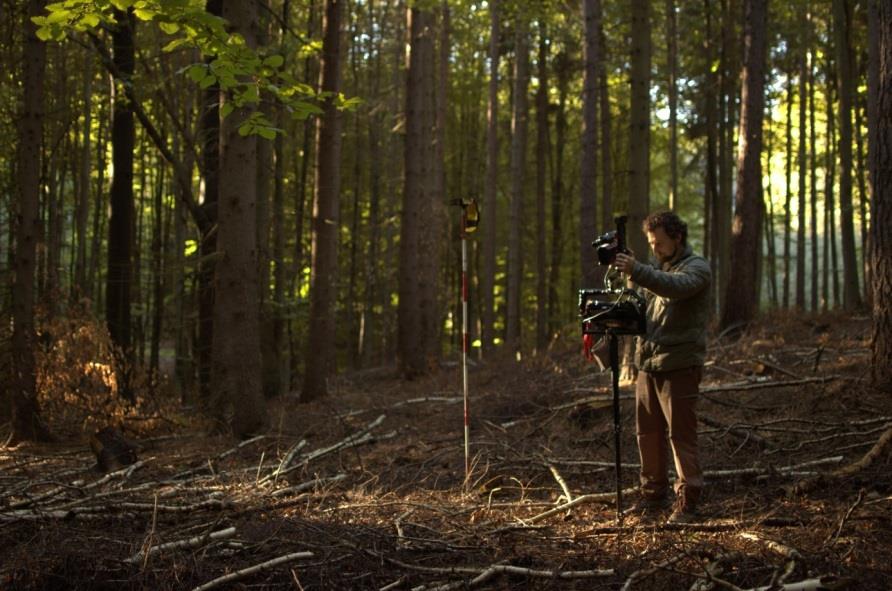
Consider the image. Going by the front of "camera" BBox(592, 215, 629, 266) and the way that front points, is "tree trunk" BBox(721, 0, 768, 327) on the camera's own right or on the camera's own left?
on the camera's own right

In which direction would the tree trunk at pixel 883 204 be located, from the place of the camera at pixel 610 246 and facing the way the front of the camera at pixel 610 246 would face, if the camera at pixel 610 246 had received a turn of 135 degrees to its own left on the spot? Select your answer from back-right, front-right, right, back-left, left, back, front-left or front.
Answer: left

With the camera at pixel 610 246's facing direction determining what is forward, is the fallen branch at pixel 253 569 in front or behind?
in front

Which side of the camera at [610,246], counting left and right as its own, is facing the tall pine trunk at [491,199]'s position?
right

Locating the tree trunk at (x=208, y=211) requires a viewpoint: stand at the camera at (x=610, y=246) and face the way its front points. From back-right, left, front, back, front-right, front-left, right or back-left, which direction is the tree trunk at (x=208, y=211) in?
front-right

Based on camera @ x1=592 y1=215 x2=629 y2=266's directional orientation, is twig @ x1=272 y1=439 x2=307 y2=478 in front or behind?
in front

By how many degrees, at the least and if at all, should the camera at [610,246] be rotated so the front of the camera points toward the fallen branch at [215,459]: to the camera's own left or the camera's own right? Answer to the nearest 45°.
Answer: approximately 45° to the camera's own right

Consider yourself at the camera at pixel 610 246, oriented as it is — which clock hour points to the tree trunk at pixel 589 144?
The tree trunk is roughly at 3 o'clock from the camera.

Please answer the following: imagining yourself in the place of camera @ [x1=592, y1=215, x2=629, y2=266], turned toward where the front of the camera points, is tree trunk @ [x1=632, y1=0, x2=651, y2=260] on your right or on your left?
on your right

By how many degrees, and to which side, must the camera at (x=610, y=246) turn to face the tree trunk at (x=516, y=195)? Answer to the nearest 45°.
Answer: approximately 90° to its right

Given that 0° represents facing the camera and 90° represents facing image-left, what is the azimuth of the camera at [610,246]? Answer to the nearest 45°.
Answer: approximately 90°
